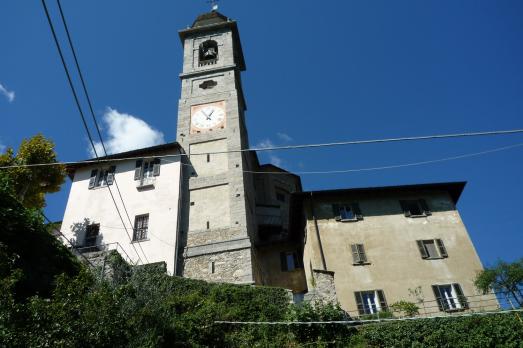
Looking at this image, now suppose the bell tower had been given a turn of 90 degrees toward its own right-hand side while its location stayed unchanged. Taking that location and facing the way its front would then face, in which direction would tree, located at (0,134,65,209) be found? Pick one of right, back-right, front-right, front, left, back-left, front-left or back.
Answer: front

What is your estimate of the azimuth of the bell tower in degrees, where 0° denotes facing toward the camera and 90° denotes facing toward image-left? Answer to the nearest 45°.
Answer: approximately 0°

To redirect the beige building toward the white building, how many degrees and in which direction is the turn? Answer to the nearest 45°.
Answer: approximately 90° to its right

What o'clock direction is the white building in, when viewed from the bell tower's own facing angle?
The white building is roughly at 3 o'clock from the bell tower.

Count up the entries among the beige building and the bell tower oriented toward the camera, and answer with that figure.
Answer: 2

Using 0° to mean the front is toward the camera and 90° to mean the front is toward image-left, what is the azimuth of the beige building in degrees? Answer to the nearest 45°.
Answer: approximately 0°

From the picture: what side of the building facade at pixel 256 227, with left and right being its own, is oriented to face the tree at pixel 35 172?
right

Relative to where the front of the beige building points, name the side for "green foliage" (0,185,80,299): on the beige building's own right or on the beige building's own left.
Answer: on the beige building's own right
